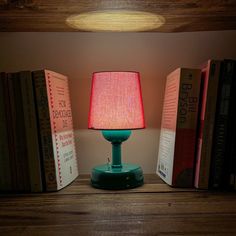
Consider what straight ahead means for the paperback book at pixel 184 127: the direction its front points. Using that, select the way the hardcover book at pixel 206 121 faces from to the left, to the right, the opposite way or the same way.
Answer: the same way
